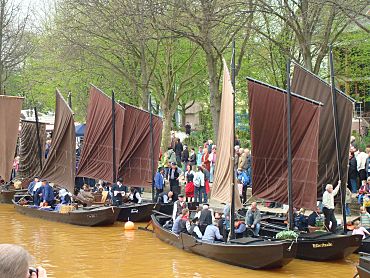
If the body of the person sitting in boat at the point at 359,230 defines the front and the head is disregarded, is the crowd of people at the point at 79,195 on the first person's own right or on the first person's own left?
on the first person's own right

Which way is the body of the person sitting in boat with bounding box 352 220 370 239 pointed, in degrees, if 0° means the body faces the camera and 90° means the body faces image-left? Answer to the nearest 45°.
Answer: approximately 45°

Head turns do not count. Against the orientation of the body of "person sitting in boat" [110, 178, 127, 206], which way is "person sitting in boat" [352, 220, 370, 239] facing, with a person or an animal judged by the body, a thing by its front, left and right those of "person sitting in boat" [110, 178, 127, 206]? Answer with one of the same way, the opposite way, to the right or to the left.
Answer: to the right

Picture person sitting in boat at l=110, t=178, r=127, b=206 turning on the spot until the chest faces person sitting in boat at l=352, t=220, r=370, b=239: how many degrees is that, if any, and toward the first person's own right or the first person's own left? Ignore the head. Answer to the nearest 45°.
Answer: approximately 45° to the first person's own left

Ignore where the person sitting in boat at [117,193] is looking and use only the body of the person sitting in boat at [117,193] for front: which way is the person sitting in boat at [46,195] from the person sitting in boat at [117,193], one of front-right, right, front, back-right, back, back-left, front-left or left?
back-right
